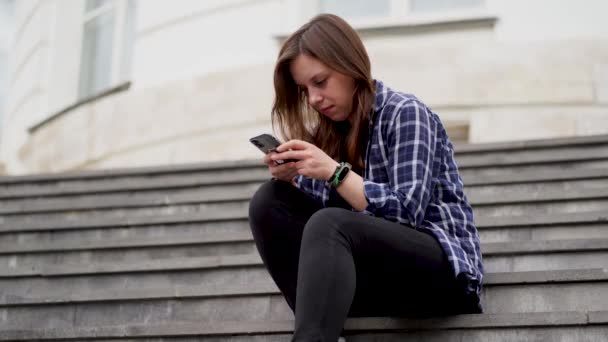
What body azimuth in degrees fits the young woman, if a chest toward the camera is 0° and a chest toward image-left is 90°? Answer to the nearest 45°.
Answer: approximately 45°
